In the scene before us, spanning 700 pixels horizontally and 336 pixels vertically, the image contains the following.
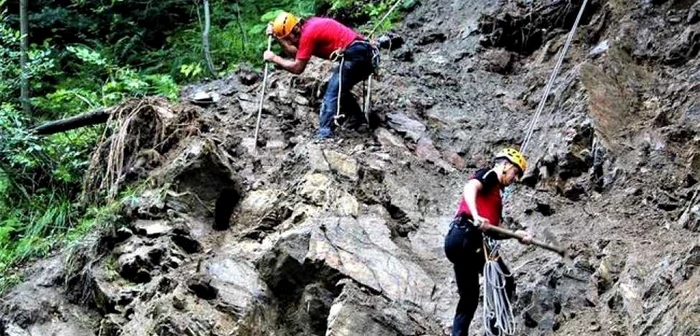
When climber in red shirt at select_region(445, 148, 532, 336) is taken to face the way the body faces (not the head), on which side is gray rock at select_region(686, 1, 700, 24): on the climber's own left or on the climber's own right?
on the climber's own left

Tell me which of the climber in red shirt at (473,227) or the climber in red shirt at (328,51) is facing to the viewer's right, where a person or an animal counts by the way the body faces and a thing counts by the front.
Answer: the climber in red shirt at (473,227)

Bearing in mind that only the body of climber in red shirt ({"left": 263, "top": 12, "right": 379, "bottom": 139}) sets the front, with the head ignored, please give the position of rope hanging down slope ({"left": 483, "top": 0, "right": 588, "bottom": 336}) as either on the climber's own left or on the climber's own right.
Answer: on the climber's own left

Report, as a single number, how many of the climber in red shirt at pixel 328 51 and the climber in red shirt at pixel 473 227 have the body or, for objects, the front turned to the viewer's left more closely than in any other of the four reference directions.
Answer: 1

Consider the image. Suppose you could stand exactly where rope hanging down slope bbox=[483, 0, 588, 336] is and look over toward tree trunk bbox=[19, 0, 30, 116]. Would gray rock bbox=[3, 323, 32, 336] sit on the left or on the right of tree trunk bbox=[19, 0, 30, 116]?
left

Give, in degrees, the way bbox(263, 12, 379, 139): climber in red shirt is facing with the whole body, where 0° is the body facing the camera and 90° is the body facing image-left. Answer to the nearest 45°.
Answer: approximately 90°

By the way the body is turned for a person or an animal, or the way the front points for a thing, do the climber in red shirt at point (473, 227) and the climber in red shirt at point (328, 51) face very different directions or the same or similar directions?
very different directions

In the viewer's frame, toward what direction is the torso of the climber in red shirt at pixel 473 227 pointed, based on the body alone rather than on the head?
to the viewer's right

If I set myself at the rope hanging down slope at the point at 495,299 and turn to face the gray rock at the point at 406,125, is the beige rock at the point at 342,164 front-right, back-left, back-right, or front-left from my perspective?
front-left

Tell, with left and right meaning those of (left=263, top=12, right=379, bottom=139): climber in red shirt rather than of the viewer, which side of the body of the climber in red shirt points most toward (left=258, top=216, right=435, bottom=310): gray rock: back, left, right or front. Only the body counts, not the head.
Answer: left

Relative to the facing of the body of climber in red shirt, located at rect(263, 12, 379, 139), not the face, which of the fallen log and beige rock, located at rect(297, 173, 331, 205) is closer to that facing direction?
the fallen log
